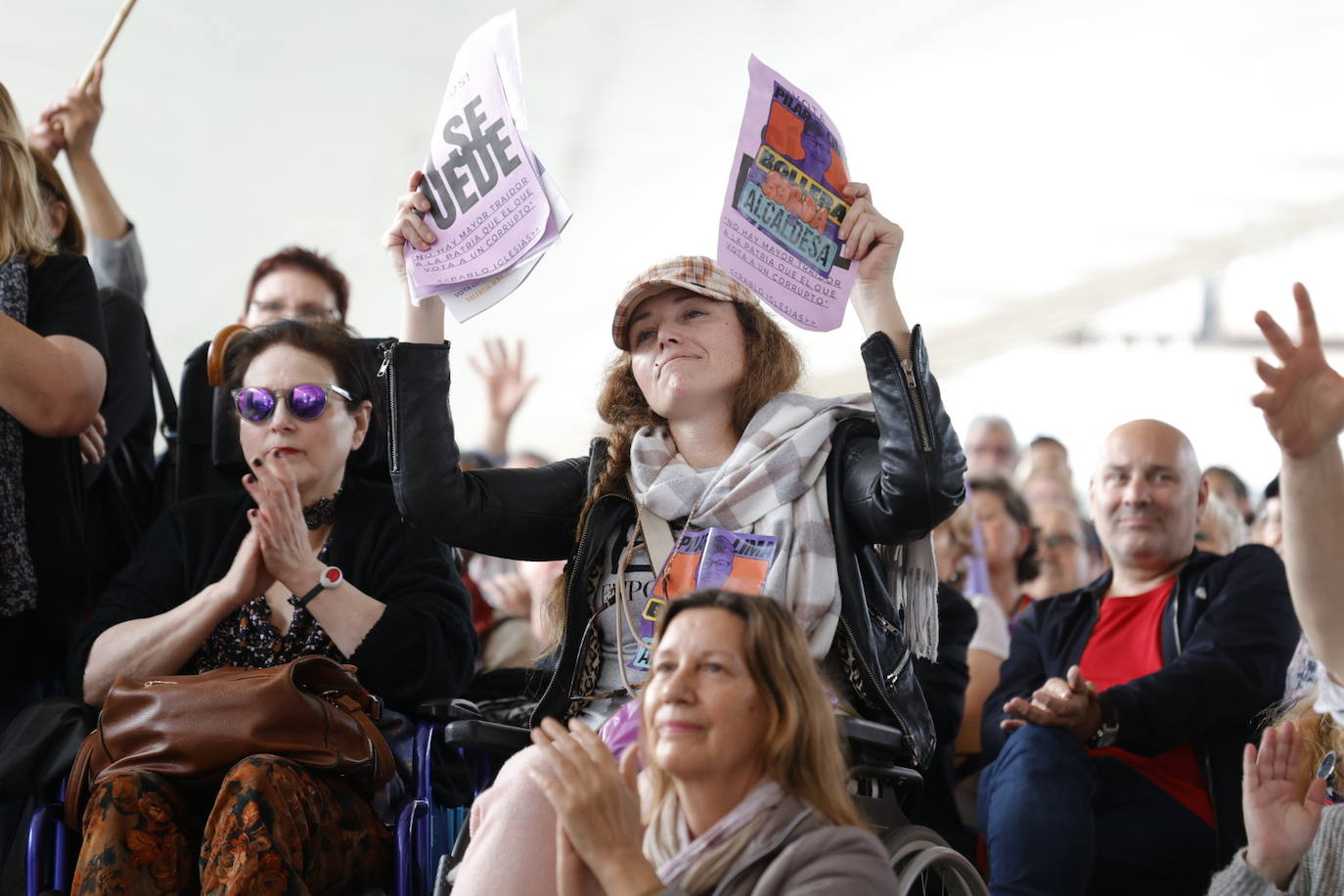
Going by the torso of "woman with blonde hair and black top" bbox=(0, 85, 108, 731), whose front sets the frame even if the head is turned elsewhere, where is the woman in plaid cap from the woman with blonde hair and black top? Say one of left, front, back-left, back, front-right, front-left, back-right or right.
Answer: left

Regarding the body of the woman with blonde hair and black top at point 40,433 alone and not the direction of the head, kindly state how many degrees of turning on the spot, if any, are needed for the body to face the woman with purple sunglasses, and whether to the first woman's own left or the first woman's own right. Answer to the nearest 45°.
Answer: approximately 90° to the first woman's own left

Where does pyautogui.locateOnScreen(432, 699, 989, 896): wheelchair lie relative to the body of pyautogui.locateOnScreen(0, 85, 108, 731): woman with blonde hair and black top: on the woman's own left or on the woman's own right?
on the woman's own left

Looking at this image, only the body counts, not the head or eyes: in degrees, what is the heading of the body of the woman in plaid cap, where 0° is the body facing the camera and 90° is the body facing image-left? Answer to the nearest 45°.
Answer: approximately 45°
